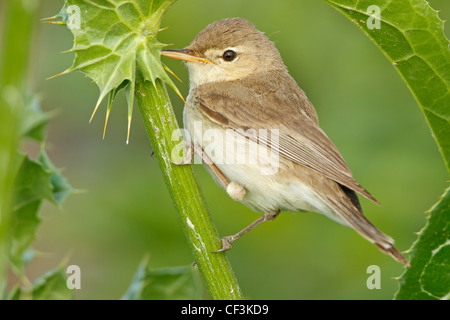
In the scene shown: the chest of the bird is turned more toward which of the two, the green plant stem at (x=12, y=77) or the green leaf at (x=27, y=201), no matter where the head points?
the green leaf

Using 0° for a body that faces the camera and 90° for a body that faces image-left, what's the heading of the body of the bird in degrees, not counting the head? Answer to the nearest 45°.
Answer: approximately 90°

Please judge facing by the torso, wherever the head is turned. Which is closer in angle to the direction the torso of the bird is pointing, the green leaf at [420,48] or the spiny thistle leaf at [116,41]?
the spiny thistle leaf

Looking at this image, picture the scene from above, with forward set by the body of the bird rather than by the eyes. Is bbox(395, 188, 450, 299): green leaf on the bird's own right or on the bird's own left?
on the bird's own left
